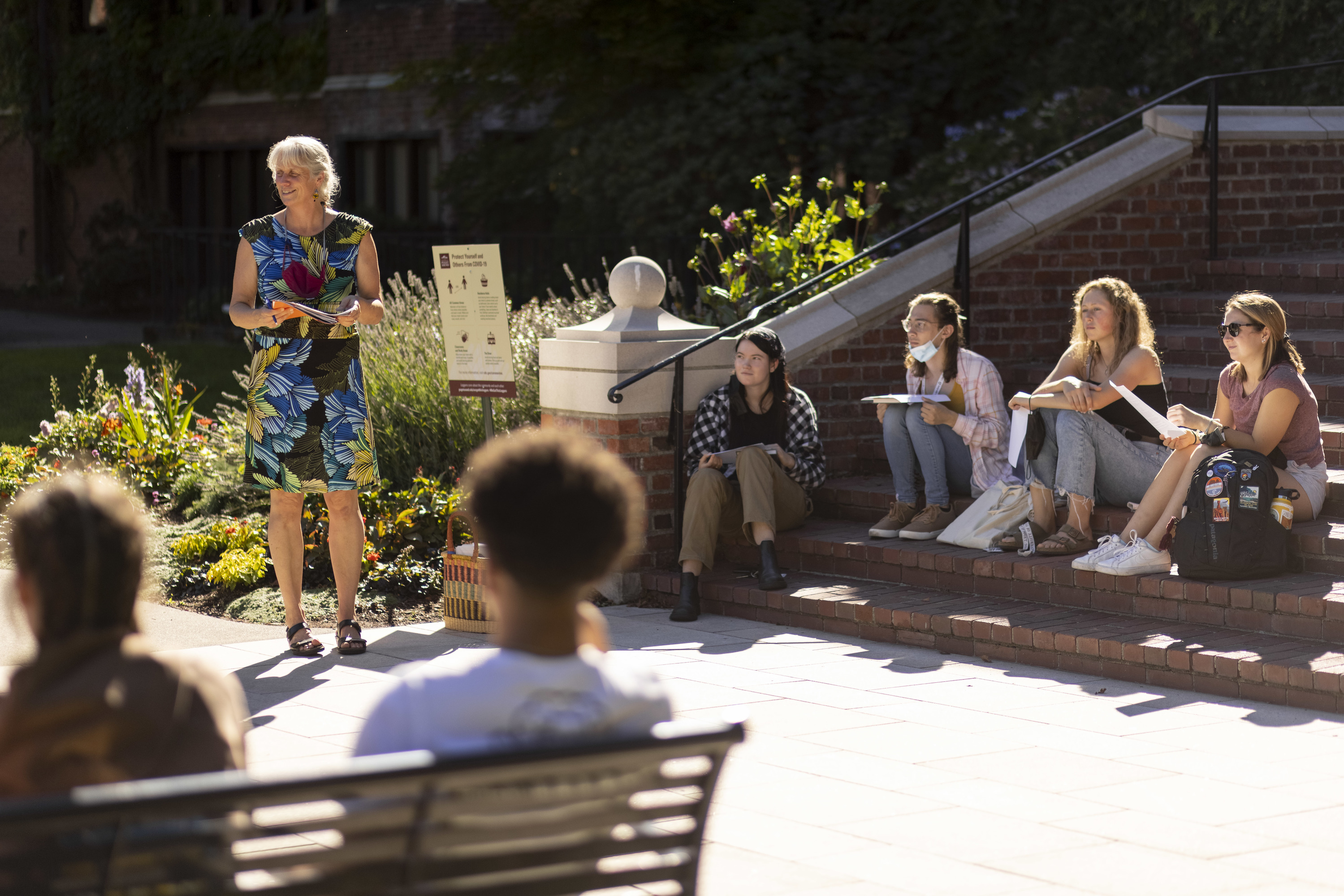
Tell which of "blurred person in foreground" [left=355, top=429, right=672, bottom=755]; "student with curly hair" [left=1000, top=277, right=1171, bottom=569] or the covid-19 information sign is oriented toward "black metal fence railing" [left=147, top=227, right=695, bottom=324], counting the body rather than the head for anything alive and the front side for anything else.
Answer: the blurred person in foreground

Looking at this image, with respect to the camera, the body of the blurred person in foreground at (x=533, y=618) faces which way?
away from the camera

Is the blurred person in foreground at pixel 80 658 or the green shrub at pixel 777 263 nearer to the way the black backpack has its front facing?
the blurred person in foreground

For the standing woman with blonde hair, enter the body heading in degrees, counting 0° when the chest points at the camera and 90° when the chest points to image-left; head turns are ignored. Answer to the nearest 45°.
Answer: approximately 0°

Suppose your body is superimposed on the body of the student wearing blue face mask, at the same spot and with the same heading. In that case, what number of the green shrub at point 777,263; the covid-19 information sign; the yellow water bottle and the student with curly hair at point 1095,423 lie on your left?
2

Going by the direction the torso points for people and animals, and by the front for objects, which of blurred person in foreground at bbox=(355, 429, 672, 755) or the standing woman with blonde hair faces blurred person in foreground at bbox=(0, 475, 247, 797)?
the standing woman with blonde hair

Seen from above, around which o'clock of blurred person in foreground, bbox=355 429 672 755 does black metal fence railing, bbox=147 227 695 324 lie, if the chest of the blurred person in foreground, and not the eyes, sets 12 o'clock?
The black metal fence railing is roughly at 12 o'clock from the blurred person in foreground.

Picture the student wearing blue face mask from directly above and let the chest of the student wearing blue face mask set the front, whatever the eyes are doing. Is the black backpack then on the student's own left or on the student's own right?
on the student's own left

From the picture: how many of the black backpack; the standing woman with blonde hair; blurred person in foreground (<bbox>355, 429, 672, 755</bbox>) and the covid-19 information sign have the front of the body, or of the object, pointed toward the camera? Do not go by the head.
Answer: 3
